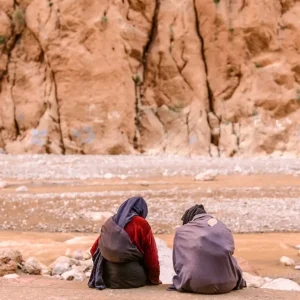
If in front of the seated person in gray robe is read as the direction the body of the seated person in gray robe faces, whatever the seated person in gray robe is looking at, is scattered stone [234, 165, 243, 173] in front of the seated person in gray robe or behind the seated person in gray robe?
in front

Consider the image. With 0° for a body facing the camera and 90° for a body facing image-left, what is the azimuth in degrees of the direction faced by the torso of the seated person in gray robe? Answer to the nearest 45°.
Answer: approximately 180°

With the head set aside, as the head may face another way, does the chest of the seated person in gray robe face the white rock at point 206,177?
yes

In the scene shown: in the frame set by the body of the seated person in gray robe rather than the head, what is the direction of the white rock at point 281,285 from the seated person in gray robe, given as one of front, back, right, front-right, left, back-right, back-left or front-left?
front-right

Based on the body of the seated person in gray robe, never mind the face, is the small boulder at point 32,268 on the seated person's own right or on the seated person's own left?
on the seated person's own left

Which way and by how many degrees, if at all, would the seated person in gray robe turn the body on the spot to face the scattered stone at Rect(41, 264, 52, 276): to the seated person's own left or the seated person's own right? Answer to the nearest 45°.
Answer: approximately 45° to the seated person's own left
